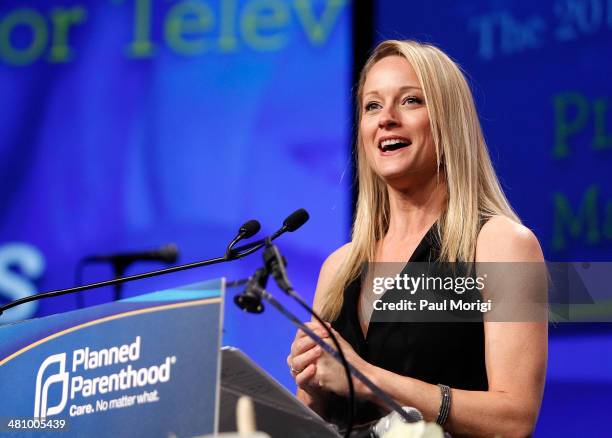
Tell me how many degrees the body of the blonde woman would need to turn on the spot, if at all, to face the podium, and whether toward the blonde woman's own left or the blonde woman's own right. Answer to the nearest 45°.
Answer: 0° — they already face it

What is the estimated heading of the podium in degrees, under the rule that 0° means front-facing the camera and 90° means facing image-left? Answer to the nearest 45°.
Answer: approximately 45°

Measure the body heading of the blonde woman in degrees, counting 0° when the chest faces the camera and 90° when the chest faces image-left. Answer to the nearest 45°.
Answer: approximately 45°

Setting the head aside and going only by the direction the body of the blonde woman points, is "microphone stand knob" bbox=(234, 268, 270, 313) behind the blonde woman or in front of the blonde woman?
in front

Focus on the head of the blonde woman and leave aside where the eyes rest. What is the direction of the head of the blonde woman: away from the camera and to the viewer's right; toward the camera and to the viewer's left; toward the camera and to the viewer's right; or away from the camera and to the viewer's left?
toward the camera and to the viewer's left

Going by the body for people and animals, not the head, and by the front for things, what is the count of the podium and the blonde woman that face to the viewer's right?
0
